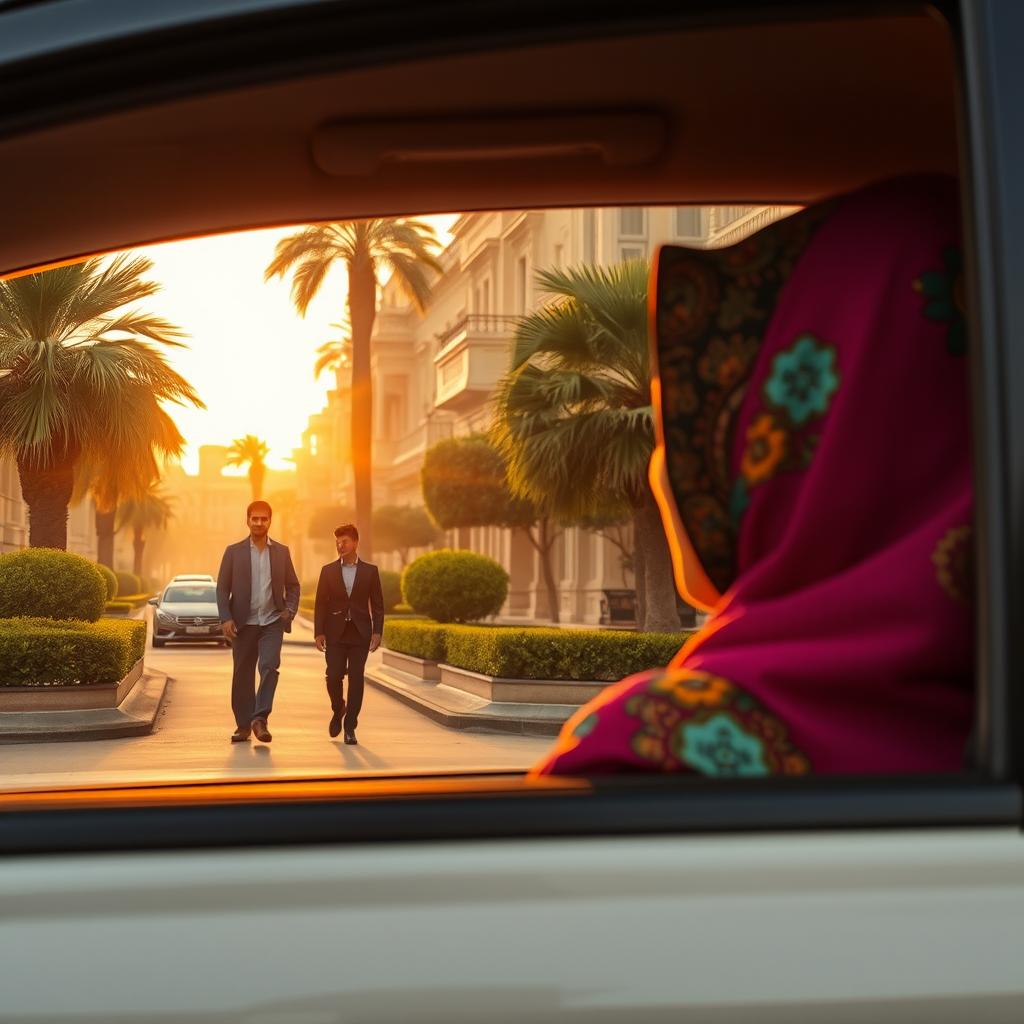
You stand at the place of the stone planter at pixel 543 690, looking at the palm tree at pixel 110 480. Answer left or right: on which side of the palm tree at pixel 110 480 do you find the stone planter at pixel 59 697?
left

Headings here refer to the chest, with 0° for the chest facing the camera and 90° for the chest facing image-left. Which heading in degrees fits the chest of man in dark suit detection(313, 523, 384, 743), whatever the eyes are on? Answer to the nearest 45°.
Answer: approximately 0°

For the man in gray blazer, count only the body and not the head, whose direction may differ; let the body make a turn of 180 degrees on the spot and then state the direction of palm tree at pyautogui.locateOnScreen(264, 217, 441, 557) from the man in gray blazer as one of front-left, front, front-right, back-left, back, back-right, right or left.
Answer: front

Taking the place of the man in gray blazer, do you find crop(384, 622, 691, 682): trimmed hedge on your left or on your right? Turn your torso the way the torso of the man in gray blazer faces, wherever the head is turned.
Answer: on your left

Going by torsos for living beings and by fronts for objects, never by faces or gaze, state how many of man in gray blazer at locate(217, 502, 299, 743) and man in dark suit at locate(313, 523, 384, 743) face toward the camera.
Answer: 2

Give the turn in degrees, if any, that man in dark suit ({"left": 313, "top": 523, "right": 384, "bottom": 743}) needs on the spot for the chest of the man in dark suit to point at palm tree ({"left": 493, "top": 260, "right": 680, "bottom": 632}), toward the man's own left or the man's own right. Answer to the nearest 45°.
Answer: approximately 135° to the man's own left

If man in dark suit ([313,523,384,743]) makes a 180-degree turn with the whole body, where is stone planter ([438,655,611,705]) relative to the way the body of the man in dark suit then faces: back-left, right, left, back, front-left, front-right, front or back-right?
front-right

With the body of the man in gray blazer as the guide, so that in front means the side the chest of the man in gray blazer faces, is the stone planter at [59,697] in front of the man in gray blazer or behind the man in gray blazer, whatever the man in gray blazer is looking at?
behind

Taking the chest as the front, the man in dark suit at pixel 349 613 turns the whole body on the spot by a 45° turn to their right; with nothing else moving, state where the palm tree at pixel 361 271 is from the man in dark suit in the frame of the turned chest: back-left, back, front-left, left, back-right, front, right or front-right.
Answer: back-right

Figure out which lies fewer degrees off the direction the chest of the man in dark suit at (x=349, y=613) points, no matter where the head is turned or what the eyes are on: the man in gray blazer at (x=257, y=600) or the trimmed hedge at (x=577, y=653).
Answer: the man in gray blazer

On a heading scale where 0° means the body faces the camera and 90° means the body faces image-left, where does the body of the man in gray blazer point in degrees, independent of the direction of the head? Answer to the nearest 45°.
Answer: approximately 0°
